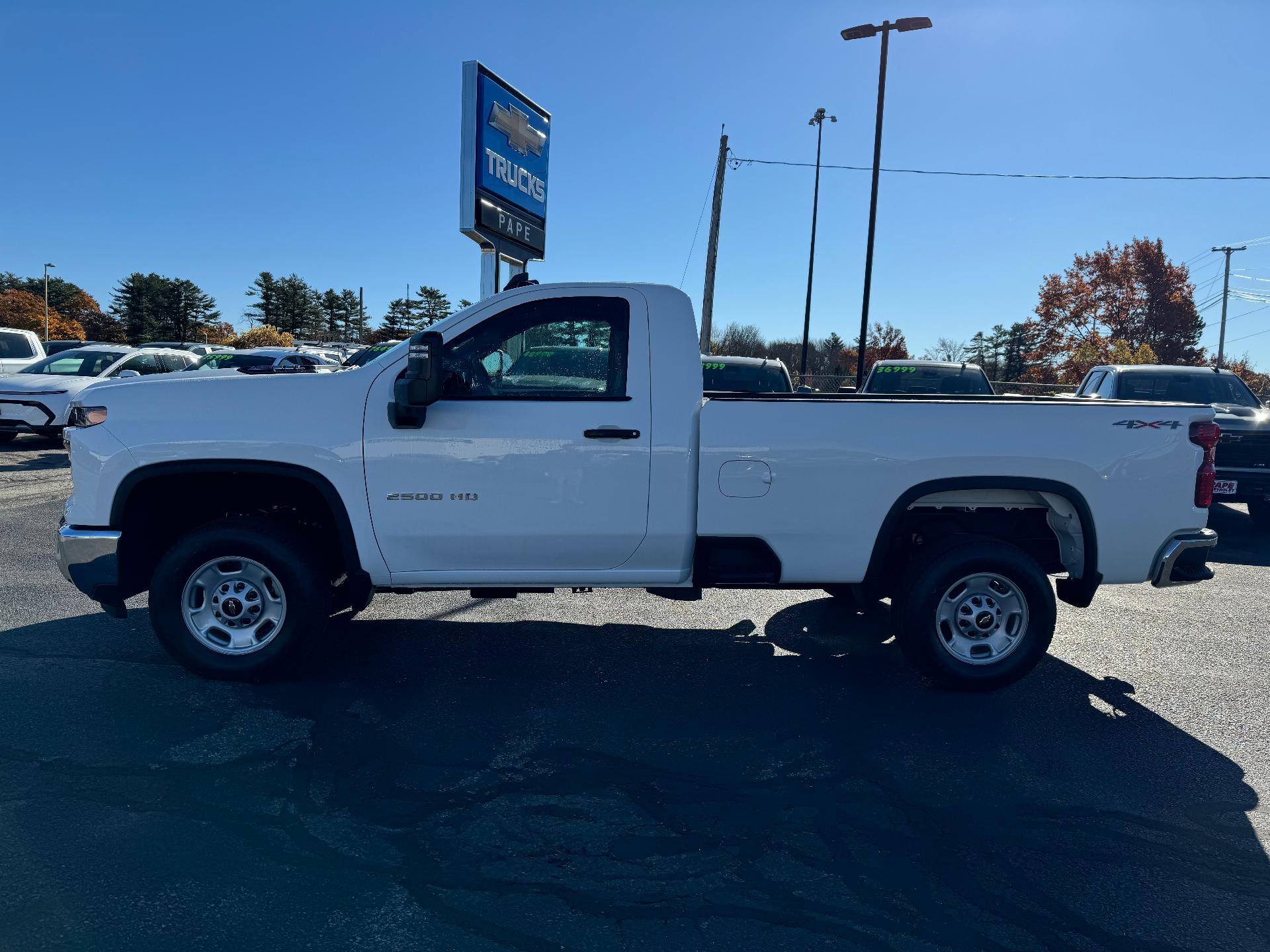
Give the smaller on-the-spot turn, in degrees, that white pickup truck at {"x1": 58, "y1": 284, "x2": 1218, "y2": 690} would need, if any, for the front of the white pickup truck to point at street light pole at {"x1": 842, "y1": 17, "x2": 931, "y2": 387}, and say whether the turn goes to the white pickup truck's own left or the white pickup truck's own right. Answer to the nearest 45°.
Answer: approximately 90° to the white pickup truck's own right

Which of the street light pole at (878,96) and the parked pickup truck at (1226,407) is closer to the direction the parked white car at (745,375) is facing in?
the parked pickup truck

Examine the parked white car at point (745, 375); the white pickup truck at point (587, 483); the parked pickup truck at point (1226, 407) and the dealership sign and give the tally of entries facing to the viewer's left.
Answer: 1

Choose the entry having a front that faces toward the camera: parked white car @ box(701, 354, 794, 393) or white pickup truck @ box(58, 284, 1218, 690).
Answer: the parked white car

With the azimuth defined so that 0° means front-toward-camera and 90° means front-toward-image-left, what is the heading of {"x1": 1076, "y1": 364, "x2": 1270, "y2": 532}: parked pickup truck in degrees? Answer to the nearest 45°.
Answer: approximately 315°

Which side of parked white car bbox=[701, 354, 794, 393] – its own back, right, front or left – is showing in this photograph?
front

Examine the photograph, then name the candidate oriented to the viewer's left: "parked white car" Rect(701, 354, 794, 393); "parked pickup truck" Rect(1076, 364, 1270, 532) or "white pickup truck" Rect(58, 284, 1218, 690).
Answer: the white pickup truck

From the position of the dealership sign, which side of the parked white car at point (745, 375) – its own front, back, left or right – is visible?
right

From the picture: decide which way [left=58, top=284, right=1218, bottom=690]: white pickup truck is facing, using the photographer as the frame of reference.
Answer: facing to the left of the viewer

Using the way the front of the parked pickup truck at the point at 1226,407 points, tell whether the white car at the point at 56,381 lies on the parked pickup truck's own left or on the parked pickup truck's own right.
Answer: on the parked pickup truck's own right

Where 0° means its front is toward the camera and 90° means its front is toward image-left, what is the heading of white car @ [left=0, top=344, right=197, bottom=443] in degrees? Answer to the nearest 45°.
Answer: approximately 45°

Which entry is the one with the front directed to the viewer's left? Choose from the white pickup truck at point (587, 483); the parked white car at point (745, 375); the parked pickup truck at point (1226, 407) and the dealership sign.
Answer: the white pickup truck

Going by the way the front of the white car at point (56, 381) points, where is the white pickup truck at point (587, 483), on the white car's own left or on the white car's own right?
on the white car's own left

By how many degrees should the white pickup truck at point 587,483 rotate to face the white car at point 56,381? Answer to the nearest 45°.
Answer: approximately 45° to its right

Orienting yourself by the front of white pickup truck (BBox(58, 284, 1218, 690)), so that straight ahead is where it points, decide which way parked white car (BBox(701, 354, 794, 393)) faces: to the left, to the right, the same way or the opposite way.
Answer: to the left

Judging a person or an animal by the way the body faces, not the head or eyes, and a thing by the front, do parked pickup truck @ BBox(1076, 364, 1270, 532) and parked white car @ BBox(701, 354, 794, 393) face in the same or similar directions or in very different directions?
same or similar directions
